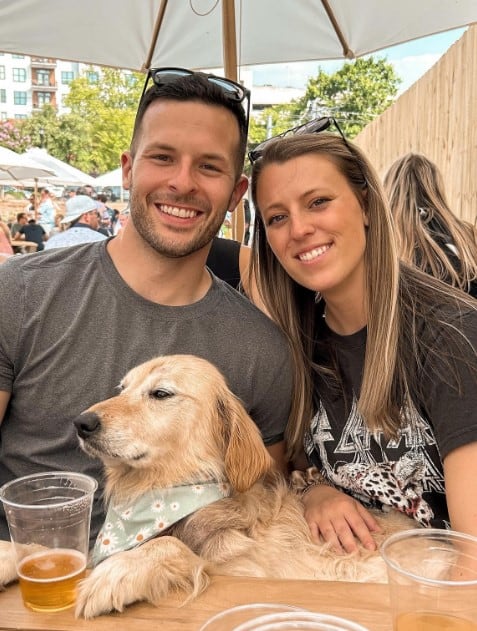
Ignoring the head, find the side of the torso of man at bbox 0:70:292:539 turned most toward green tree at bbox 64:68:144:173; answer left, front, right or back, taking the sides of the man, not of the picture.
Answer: back

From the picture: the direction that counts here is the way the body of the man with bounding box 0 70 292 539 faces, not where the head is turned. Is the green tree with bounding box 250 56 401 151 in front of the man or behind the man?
behind

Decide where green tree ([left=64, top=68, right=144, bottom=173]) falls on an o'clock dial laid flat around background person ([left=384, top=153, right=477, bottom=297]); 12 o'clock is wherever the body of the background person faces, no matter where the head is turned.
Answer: The green tree is roughly at 11 o'clock from the background person.

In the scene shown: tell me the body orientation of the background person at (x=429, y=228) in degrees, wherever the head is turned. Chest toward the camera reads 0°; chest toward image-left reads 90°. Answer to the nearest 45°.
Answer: approximately 180°

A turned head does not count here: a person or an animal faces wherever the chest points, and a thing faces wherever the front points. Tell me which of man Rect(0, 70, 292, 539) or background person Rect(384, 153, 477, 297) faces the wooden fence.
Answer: the background person

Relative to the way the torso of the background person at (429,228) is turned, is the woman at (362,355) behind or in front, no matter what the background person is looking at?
behind

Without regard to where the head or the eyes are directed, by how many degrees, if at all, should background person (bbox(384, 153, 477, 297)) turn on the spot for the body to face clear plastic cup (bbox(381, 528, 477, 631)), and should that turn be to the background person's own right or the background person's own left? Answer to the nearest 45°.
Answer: approximately 180°

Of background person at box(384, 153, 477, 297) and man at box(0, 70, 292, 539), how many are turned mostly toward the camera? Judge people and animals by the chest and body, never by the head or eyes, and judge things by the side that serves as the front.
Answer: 1
